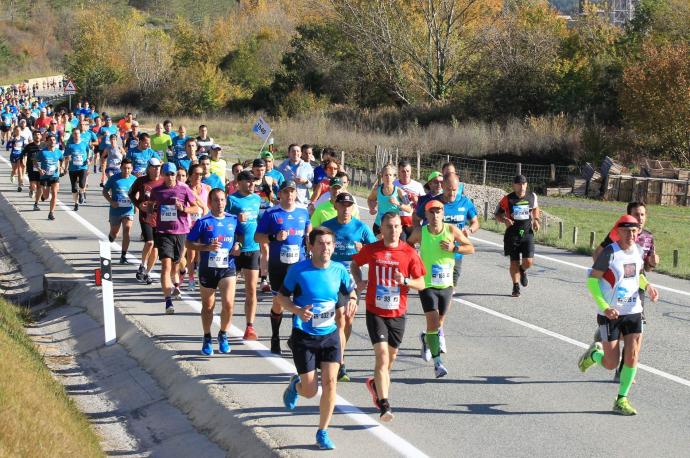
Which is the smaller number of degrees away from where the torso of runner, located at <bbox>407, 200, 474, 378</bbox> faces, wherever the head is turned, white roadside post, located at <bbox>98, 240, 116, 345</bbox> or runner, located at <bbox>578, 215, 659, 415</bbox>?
the runner

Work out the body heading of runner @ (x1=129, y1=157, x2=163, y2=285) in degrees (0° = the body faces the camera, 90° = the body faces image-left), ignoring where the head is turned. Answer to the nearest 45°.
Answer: approximately 315°

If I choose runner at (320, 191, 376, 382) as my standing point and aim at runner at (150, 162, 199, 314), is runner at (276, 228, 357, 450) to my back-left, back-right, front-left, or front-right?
back-left

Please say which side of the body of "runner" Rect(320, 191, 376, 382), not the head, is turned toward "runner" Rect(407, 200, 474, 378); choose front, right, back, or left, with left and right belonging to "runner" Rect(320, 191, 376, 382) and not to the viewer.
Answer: left

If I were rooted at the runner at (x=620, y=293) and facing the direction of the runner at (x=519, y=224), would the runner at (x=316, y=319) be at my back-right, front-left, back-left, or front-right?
back-left

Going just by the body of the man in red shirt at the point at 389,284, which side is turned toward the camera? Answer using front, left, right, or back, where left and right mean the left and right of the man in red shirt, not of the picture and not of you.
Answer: front

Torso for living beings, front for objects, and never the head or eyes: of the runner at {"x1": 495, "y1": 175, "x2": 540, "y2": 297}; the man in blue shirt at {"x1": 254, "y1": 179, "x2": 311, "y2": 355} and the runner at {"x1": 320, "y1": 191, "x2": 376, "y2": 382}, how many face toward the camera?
3

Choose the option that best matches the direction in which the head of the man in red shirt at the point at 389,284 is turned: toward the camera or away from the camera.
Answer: toward the camera

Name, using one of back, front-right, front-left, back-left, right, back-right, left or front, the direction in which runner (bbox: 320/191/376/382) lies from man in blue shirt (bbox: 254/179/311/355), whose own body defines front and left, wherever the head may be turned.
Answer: front-left

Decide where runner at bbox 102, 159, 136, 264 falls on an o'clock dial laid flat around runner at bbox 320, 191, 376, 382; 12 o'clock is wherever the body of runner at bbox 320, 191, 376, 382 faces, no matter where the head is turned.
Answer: runner at bbox 102, 159, 136, 264 is roughly at 5 o'clock from runner at bbox 320, 191, 376, 382.

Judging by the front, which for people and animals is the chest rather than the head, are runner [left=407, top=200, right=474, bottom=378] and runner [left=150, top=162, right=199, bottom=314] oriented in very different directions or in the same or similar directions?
same or similar directions

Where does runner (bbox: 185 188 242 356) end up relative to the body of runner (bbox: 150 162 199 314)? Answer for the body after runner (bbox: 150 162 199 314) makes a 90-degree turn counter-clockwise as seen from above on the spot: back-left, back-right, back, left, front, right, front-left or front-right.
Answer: right

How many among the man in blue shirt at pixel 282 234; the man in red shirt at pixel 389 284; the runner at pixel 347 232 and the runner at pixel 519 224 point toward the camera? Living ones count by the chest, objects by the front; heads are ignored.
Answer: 4

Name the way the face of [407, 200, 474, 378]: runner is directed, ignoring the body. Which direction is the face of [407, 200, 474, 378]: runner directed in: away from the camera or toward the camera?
toward the camera

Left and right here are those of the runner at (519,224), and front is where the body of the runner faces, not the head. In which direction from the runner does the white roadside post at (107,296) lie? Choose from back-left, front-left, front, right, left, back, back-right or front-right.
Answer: front-right

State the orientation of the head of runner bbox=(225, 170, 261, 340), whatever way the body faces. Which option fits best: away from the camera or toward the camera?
toward the camera

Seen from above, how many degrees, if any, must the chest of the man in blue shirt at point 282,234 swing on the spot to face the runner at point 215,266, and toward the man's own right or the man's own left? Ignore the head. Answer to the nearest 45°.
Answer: approximately 90° to the man's own right

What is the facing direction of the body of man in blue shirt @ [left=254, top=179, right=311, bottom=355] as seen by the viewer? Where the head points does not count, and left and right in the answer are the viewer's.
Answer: facing the viewer

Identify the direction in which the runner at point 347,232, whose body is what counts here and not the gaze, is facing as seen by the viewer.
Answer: toward the camera
